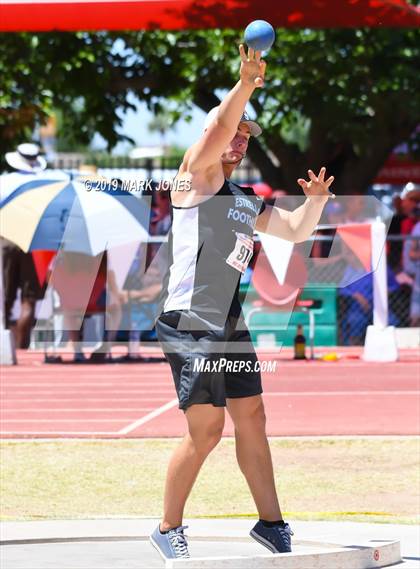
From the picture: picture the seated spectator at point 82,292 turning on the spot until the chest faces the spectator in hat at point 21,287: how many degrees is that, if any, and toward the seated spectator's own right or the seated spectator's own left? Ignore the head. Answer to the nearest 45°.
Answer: approximately 135° to the seated spectator's own right

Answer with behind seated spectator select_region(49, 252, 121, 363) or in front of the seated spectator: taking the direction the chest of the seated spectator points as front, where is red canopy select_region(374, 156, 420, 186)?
behind

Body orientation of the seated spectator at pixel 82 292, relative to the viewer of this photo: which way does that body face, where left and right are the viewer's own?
facing the viewer

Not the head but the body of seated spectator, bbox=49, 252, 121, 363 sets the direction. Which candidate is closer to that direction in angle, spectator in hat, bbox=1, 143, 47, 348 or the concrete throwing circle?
the concrete throwing circle

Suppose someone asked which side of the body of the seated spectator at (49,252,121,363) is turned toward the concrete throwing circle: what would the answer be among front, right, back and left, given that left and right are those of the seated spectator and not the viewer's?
front

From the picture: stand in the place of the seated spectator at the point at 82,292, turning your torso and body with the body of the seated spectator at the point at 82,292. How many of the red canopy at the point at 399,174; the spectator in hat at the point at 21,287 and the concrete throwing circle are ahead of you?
1
